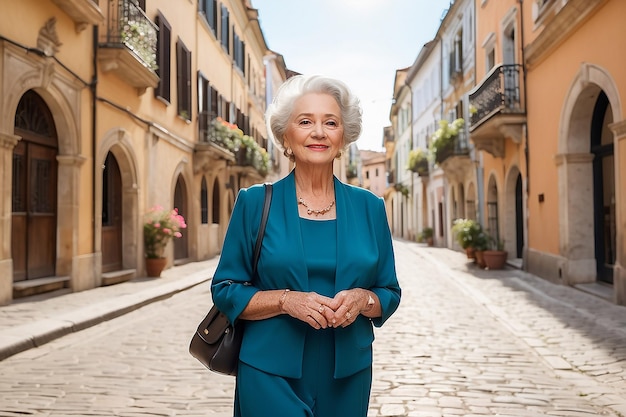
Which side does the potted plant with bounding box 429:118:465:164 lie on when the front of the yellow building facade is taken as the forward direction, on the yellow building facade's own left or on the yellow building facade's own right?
on the yellow building facade's own left

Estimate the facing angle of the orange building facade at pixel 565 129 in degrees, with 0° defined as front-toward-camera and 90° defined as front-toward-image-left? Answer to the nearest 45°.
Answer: approximately 45°

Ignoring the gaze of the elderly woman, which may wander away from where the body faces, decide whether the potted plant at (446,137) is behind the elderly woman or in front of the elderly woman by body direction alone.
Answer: behind

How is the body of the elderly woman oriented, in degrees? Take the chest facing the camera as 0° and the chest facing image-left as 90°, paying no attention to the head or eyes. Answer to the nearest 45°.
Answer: approximately 0°

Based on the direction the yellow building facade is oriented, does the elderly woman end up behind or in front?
in front

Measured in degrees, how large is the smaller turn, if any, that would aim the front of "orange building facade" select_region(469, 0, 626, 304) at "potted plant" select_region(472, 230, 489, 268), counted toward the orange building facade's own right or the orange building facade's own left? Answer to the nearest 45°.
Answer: approximately 90° to the orange building facade's own right

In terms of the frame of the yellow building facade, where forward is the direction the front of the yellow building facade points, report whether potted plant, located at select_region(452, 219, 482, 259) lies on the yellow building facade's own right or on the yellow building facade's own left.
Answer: on the yellow building facade's own left

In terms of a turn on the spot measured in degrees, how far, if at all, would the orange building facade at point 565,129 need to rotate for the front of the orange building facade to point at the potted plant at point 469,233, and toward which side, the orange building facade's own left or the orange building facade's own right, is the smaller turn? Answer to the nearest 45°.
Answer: approximately 90° to the orange building facade's own right

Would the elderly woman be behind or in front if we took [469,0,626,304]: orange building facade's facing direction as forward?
in front

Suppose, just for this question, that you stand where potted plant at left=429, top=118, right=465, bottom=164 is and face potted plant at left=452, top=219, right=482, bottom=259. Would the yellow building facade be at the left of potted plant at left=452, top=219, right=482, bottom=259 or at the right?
right

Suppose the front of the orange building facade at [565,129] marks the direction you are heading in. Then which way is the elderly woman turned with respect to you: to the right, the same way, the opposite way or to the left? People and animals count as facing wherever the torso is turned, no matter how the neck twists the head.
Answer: to the left

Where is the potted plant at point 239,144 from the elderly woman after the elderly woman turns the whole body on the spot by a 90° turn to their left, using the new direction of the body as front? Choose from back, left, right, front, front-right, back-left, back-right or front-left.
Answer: left

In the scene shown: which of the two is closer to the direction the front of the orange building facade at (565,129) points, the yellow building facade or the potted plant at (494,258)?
the yellow building facade
